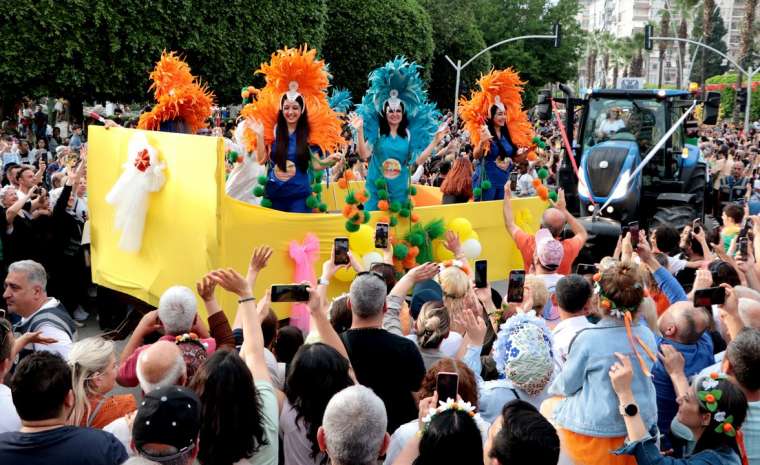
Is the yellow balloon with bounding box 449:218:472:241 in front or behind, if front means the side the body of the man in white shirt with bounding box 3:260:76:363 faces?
behind

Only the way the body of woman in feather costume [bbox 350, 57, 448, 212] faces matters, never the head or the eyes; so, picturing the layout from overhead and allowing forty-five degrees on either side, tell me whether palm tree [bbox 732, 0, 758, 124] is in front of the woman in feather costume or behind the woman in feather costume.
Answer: behind

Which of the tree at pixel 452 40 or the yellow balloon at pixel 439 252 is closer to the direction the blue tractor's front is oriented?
the yellow balloon
